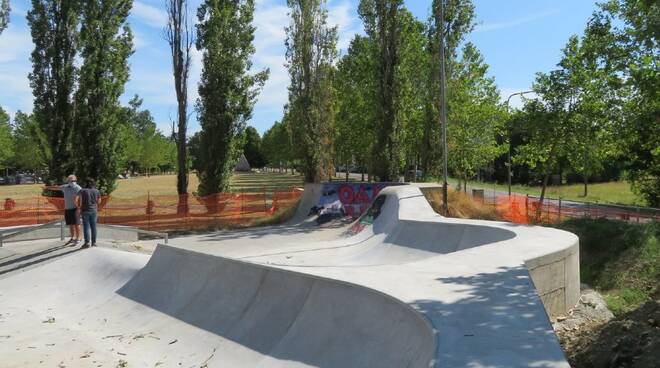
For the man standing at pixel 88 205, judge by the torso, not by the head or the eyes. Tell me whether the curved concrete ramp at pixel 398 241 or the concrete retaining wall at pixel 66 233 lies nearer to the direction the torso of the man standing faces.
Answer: the concrete retaining wall

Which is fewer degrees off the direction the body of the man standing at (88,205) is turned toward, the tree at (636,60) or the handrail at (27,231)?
the handrail

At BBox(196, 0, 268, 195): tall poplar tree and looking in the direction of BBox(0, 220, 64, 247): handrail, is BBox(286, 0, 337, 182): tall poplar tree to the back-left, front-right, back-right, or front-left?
back-left
